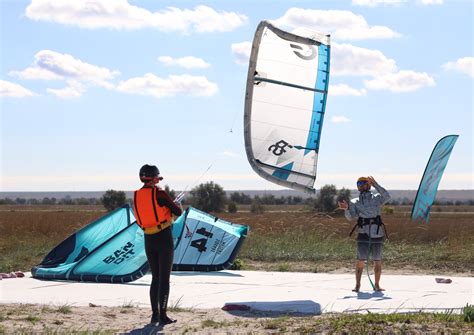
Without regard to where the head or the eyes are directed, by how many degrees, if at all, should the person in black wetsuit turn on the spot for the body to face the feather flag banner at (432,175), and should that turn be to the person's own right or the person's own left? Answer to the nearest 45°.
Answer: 0° — they already face it

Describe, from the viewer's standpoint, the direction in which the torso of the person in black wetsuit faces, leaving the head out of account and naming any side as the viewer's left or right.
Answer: facing away from the viewer and to the right of the viewer

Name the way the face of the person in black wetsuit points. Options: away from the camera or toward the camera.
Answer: away from the camera

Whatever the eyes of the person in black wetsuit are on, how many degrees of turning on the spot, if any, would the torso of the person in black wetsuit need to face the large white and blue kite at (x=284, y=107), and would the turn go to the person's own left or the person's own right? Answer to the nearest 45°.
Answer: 0° — they already face it
